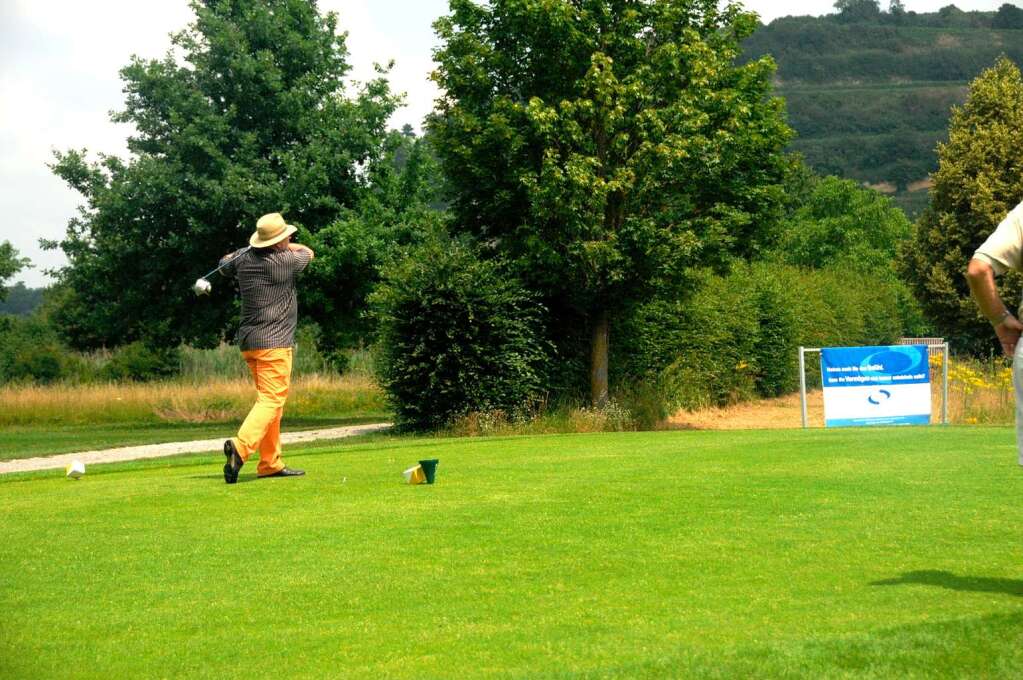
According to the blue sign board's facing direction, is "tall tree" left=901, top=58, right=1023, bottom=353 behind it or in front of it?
behind

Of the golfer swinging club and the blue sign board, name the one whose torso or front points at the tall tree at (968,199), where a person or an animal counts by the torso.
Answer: the golfer swinging club

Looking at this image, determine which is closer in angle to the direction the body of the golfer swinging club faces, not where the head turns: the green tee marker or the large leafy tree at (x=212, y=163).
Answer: the large leafy tree

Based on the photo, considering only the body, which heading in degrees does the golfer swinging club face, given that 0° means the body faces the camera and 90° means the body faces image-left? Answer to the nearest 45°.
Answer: approximately 225°

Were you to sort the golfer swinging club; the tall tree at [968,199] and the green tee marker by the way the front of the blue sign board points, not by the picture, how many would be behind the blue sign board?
1

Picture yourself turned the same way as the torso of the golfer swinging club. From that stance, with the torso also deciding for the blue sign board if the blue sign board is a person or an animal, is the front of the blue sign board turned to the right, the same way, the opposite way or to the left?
the opposite way

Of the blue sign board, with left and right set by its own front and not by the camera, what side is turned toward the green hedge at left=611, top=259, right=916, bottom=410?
back

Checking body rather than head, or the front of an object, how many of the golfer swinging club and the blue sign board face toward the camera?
1

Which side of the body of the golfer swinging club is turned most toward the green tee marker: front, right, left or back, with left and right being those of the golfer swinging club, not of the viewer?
right

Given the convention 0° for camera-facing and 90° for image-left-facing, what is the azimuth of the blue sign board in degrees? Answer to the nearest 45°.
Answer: approximately 0°
